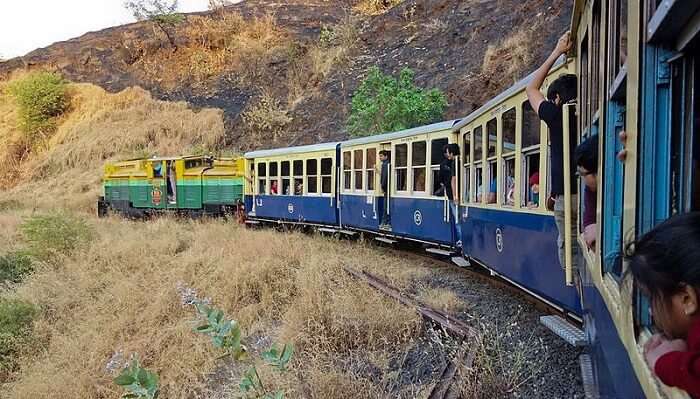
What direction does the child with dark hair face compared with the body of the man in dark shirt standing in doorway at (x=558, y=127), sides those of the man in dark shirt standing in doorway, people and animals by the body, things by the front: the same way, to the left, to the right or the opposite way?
to the left

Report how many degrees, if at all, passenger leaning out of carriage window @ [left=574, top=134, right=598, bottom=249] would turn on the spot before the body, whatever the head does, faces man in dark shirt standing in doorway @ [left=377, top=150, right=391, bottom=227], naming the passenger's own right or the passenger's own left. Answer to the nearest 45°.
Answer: approximately 45° to the passenger's own right

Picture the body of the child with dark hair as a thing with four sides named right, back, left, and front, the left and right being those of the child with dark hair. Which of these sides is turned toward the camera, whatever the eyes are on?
left

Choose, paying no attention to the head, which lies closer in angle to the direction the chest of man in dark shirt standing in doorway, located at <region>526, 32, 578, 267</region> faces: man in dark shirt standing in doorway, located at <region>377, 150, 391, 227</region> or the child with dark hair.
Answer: the man in dark shirt standing in doorway

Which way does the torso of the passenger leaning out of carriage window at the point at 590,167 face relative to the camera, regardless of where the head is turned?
to the viewer's left

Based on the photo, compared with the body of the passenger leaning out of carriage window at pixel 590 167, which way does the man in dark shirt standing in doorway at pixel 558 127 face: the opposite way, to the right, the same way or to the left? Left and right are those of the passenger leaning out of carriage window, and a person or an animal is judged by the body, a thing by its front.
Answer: to the right

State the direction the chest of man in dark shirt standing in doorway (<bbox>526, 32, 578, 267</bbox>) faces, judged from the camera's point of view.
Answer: away from the camera

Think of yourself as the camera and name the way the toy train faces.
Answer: facing away from the viewer and to the left of the viewer

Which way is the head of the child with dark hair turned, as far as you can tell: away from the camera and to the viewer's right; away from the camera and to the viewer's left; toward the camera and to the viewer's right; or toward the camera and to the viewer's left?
away from the camera and to the viewer's left

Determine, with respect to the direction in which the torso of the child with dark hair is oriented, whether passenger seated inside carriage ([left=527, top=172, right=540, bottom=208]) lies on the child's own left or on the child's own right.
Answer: on the child's own right

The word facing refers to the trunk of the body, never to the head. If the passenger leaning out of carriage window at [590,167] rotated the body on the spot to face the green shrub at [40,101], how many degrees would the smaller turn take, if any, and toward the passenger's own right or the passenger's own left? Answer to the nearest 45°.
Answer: approximately 45° to the passenger's own right
